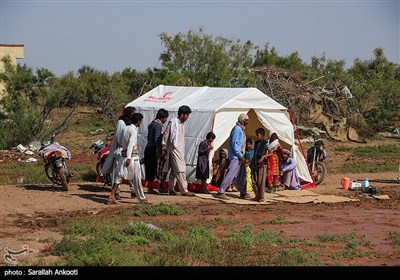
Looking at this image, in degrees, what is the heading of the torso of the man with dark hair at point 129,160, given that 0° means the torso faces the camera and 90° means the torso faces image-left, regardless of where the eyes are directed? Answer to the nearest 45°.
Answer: approximately 270°

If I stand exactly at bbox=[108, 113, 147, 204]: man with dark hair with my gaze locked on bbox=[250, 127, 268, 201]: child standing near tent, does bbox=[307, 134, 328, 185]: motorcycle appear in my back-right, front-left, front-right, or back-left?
front-left

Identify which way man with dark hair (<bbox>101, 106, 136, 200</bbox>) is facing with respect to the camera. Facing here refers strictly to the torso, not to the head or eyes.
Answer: to the viewer's right

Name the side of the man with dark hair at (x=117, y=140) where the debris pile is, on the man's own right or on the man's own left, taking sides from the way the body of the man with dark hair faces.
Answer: on the man's own left

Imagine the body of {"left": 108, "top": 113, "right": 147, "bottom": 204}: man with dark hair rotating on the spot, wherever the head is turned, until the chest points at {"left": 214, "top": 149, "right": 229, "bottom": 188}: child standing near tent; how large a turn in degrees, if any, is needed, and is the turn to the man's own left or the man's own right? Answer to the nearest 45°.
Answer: approximately 45° to the man's own left

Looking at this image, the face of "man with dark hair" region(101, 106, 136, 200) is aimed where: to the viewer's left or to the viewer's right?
to the viewer's right

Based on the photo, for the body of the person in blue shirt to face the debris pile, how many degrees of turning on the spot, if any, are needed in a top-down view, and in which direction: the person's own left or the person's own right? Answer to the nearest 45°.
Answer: approximately 90° to the person's own left
